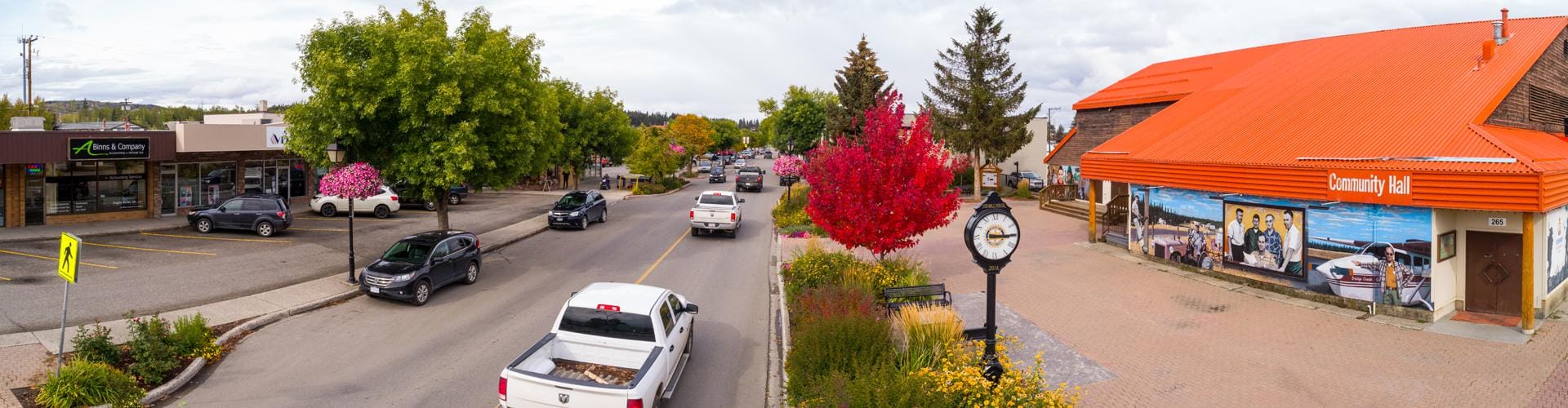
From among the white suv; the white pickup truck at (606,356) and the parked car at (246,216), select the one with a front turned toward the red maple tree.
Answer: the white pickup truck

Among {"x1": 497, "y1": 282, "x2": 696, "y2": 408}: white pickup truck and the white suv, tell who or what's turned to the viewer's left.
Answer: the white suv

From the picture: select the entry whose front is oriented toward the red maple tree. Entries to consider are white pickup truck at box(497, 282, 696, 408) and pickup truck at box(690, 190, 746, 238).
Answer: the white pickup truck

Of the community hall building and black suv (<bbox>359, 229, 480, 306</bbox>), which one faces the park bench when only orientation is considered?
the community hall building

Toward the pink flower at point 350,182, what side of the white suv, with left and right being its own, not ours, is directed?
left

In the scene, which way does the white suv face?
to the viewer's left

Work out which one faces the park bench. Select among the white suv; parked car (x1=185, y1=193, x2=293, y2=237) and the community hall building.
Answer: the community hall building

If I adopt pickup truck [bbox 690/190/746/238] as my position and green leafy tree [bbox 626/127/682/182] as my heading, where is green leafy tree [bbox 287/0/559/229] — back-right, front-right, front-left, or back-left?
back-left

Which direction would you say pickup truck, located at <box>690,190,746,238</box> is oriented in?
away from the camera

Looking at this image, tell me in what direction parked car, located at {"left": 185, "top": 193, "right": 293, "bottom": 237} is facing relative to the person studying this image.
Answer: facing to the left of the viewer

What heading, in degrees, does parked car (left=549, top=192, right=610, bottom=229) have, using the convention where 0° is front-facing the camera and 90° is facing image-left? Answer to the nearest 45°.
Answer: approximately 45°

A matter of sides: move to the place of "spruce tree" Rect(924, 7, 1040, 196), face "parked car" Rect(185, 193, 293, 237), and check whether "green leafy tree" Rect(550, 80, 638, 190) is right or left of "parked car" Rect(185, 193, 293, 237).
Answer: right

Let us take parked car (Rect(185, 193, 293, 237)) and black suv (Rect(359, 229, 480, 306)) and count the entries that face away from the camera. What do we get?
0

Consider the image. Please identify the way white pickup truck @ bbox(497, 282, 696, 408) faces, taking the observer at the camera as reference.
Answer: facing away from the viewer and to the right of the viewer

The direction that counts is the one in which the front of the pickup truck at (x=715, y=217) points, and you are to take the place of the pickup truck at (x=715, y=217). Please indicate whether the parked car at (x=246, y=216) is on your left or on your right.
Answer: on your left

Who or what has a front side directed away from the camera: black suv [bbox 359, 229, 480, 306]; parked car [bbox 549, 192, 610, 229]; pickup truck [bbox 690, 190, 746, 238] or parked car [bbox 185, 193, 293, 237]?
pickup truck [bbox 690, 190, 746, 238]

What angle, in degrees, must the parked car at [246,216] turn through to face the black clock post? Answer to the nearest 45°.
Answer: approximately 90° to its left

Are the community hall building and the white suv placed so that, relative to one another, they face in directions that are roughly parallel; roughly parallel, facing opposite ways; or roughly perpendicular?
roughly parallel

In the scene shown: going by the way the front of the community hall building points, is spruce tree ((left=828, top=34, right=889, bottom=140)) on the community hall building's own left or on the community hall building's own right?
on the community hall building's own right
